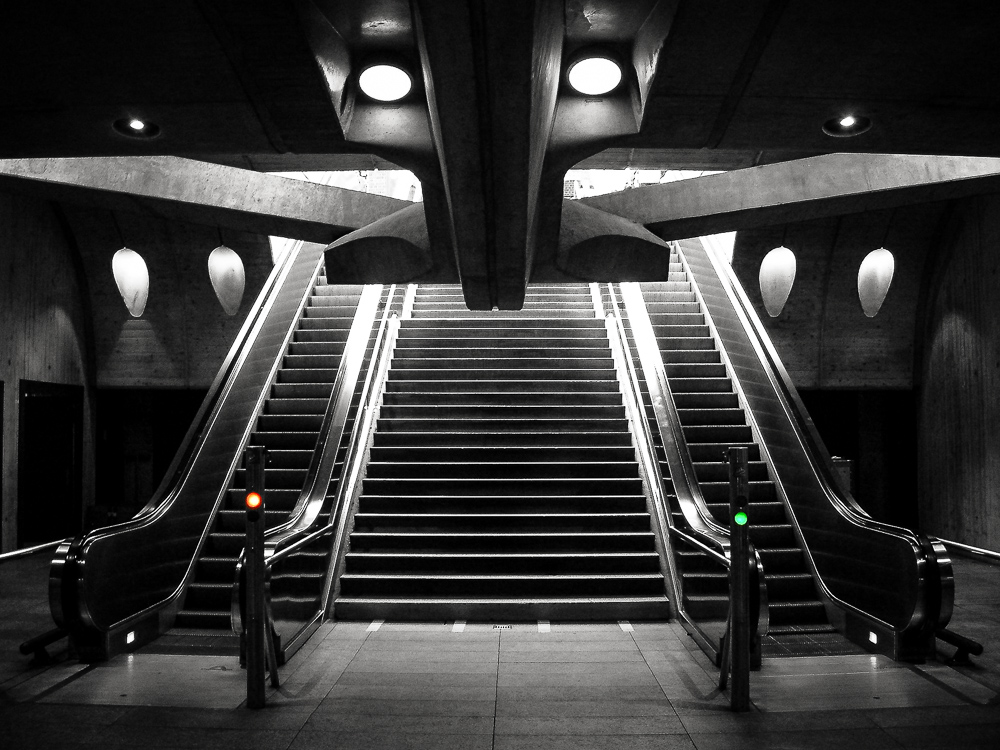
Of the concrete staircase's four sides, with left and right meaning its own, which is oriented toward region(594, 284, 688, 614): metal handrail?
left

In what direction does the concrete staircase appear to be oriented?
toward the camera

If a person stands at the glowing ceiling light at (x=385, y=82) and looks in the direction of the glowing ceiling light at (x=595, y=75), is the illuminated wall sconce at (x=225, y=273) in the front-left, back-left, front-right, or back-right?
back-left

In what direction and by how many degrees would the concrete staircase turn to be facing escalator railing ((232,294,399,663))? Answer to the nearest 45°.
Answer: approximately 45° to its right

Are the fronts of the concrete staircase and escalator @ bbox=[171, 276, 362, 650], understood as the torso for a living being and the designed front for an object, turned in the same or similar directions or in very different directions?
same or similar directions

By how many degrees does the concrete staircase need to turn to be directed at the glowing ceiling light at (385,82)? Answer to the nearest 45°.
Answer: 0° — it already faces it

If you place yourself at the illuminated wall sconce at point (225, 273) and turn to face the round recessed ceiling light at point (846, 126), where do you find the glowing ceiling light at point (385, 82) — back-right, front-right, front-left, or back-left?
front-right

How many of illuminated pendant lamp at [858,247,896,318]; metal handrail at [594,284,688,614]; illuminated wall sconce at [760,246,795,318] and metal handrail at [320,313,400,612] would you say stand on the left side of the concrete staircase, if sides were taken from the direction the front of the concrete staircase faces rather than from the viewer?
3

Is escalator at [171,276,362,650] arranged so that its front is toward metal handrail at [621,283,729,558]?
no

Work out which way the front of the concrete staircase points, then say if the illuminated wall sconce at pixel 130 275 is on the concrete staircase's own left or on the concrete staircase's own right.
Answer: on the concrete staircase's own right

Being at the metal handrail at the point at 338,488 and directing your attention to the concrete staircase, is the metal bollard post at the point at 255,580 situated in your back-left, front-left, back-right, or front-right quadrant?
back-right

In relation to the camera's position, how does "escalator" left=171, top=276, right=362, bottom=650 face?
facing the viewer

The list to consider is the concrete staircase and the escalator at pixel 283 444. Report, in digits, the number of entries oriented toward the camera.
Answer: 2

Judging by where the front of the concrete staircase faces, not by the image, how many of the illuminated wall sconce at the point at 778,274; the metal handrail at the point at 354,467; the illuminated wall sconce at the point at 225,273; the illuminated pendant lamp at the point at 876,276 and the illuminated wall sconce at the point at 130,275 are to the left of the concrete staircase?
2

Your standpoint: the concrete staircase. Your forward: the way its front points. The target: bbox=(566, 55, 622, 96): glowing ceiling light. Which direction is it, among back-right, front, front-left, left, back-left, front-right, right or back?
front

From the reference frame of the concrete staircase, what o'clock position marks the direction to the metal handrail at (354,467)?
The metal handrail is roughly at 3 o'clock from the concrete staircase.
